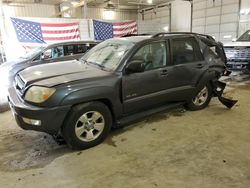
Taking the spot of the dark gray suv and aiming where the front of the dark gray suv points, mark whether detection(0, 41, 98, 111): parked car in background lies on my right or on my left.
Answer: on my right

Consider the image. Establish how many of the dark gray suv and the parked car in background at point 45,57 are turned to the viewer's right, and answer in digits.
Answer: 0

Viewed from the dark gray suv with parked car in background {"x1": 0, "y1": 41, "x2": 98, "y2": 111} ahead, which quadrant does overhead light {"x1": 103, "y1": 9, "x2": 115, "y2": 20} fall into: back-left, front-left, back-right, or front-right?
front-right

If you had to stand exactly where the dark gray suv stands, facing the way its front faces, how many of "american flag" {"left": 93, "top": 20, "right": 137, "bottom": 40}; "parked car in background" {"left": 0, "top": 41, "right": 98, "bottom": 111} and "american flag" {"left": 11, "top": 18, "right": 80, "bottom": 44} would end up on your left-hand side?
0

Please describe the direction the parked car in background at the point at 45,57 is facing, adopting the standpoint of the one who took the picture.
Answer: facing the viewer and to the left of the viewer

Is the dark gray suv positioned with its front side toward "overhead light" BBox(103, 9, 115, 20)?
no

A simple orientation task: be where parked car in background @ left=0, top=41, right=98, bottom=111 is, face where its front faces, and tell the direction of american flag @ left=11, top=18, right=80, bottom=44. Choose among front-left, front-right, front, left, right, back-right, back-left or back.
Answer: back-right

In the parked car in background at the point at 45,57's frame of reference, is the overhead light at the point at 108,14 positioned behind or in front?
behind

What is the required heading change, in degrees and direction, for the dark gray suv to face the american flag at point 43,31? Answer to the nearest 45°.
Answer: approximately 90° to its right

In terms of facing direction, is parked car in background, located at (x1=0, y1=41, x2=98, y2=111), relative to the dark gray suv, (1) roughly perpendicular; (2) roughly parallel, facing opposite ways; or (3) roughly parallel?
roughly parallel

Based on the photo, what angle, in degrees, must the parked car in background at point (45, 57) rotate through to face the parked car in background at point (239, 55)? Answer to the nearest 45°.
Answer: approximately 135° to its left

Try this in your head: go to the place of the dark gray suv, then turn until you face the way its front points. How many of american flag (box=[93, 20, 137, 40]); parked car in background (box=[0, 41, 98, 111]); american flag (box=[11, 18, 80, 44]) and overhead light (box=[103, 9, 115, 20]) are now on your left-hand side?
0

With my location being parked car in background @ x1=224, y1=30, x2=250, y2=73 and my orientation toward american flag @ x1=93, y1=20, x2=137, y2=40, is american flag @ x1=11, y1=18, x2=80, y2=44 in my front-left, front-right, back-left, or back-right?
front-left

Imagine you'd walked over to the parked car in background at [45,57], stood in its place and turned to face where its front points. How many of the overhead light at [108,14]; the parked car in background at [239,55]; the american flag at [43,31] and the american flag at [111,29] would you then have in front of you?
0

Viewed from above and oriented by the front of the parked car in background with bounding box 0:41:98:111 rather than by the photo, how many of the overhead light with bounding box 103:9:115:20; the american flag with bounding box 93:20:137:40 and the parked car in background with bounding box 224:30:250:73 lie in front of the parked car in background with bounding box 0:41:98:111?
0

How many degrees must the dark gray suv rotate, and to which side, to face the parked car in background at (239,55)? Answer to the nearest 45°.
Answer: approximately 180°
